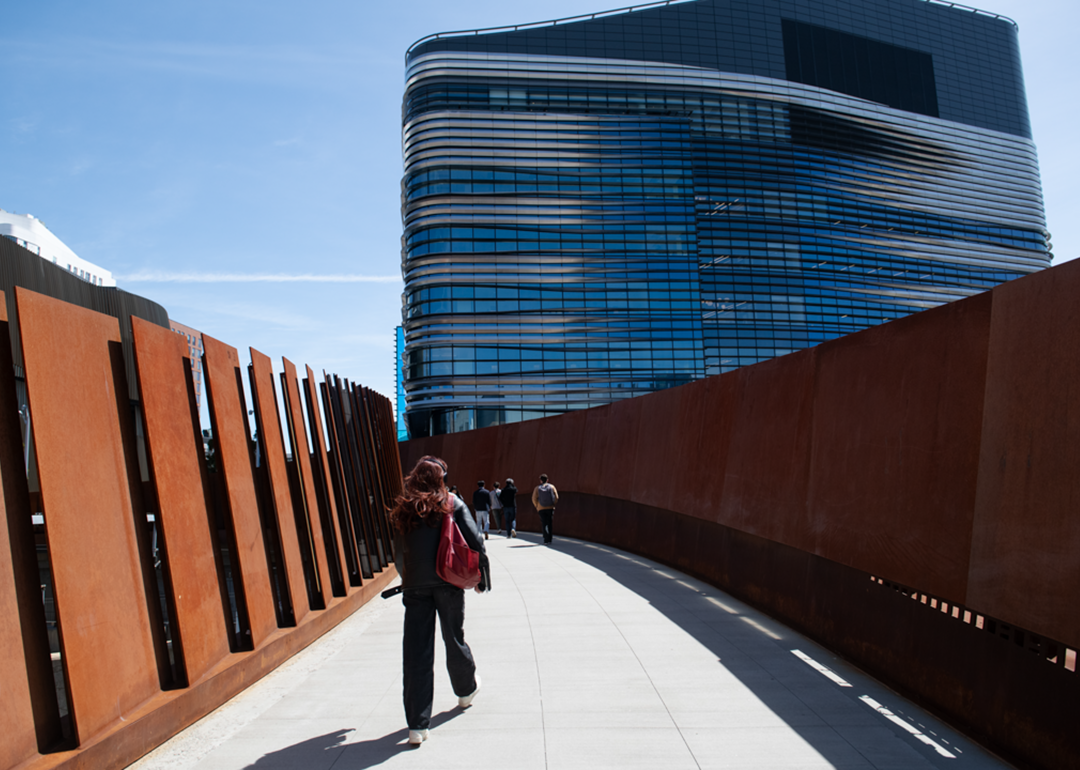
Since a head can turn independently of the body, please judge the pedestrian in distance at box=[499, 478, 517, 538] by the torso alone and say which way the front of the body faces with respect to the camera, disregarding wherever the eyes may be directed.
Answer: away from the camera

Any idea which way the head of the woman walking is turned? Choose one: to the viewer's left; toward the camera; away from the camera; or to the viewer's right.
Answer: away from the camera

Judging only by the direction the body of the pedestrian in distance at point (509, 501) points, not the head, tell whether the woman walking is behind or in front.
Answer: behind
